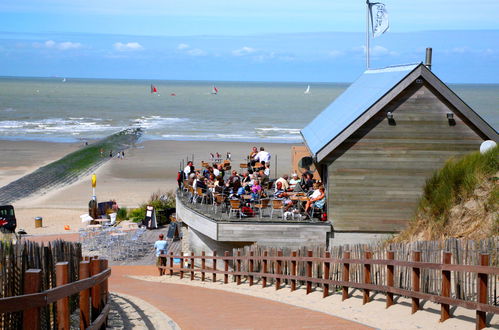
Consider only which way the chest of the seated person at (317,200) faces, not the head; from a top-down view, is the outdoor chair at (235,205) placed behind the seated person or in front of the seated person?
in front

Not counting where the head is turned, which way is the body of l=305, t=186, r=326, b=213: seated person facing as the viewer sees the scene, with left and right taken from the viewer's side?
facing to the left of the viewer

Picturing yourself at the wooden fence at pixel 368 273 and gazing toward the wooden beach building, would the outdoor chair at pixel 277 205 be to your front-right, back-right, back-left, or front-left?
front-left

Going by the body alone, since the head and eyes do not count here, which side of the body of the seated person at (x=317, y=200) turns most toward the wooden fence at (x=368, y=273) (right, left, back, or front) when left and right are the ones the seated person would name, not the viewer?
left

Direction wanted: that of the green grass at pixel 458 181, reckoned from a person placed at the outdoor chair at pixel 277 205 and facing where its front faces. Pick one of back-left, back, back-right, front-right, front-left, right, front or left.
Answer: back-right

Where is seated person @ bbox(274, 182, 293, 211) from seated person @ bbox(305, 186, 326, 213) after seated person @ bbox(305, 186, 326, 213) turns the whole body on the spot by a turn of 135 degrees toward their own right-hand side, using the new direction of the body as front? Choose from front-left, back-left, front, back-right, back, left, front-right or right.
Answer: left

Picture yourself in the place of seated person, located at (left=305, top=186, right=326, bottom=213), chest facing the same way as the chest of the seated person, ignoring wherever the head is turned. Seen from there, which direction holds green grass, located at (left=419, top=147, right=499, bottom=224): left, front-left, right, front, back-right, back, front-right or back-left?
back-left

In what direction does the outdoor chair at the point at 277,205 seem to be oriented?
away from the camera

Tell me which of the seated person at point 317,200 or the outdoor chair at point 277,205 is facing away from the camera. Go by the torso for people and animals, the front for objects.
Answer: the outdoor chair

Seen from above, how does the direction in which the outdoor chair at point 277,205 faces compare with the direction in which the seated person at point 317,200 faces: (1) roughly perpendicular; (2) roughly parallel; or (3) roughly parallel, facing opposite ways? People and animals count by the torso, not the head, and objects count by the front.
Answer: roughly perpendicular

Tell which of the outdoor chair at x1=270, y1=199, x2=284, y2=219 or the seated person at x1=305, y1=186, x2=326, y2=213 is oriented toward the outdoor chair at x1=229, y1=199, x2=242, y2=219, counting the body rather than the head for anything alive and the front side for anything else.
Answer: the seated person

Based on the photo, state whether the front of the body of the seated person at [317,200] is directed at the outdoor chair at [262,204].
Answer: yes

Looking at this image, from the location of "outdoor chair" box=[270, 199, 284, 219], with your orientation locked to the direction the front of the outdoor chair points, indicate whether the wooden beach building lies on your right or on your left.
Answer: on your right

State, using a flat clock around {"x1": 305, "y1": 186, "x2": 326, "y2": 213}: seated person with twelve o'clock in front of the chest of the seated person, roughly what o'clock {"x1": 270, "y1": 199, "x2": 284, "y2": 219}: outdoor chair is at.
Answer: The outdoor chair is roughly at 12 o'clock from the seated person.
